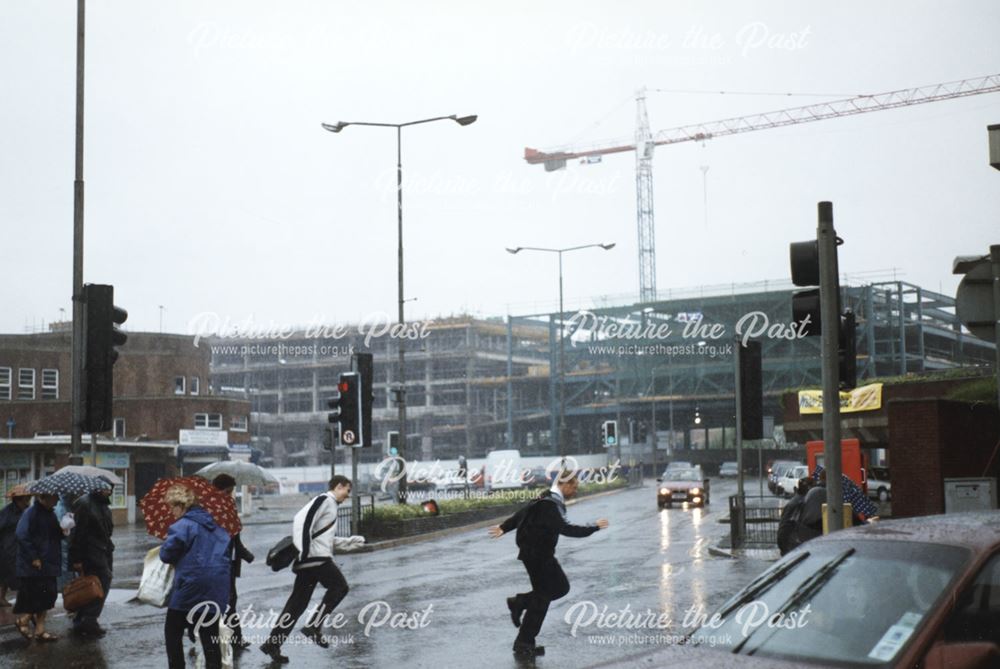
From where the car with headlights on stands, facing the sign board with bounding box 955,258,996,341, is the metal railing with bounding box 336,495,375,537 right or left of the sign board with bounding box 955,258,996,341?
right

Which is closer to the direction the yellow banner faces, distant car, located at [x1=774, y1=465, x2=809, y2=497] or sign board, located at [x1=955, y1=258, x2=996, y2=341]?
the sign board

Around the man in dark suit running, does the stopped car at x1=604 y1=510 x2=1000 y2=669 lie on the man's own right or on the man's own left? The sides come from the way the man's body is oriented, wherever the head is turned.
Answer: on the man's own right

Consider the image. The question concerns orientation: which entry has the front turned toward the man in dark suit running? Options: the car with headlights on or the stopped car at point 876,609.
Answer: the car with headlights on

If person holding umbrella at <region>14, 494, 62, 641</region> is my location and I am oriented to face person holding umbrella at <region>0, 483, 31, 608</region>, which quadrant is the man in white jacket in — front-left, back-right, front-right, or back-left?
back-right
